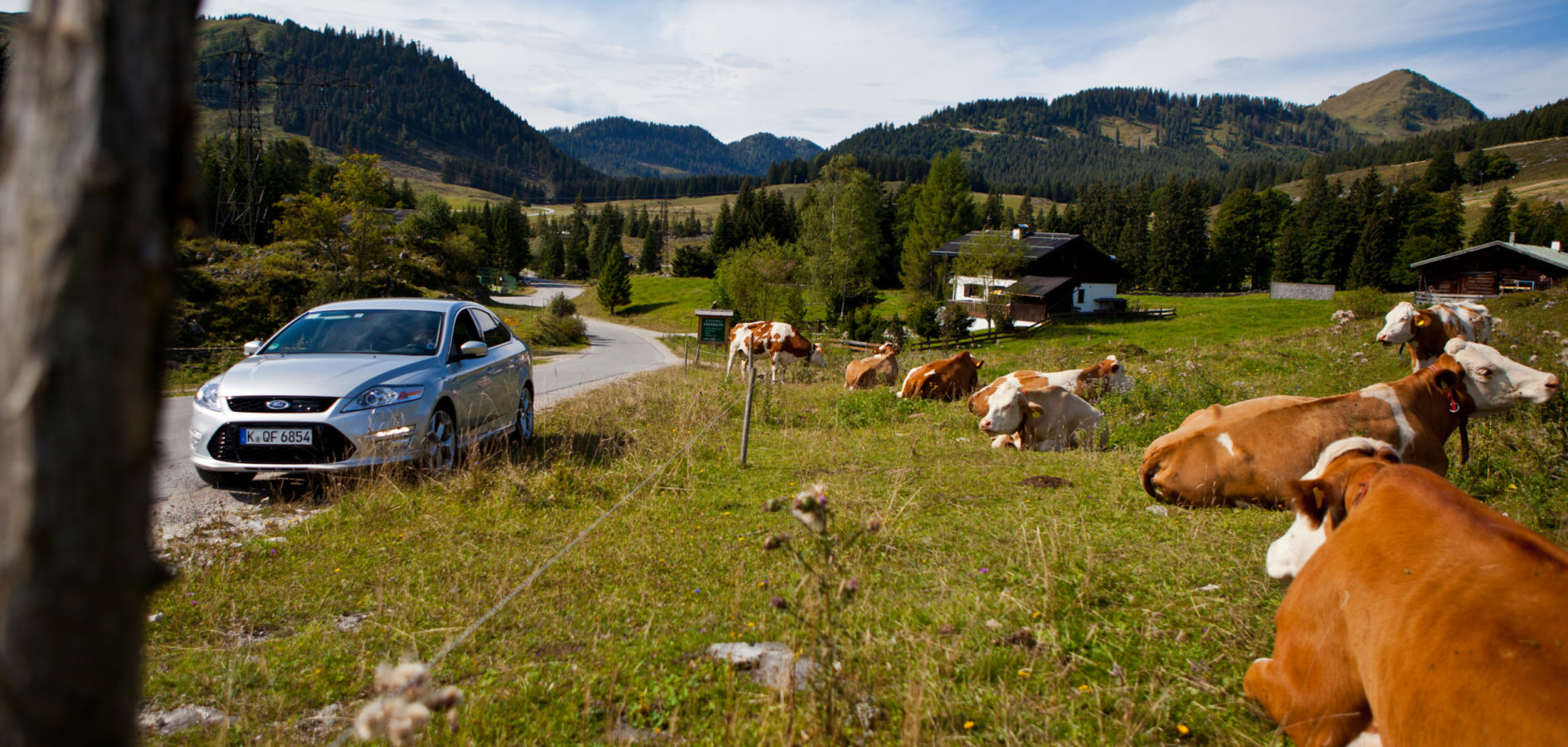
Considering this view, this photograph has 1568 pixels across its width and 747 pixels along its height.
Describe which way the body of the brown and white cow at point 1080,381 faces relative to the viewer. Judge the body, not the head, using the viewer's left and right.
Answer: facing to the right of the viewer

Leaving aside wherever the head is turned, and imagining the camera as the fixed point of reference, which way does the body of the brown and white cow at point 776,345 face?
to the viewer's right

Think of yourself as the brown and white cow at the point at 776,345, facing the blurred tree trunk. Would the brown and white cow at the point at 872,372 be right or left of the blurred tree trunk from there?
left

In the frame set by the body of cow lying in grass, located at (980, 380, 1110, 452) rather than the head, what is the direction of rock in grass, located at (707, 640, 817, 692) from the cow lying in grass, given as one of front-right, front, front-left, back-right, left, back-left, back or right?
front-left

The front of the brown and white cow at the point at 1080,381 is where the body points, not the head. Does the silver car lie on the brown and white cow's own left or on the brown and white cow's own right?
on the brown and white cow's own right

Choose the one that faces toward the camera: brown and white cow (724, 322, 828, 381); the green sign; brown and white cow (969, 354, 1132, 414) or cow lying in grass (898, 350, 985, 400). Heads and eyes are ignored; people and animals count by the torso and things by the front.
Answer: the green sign

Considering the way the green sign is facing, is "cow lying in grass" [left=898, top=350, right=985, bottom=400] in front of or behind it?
in front

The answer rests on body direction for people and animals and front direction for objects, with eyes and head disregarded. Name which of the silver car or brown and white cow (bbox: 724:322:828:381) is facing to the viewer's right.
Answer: the brown and white cow

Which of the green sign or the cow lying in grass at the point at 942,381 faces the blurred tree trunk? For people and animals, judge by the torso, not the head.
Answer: the green sign

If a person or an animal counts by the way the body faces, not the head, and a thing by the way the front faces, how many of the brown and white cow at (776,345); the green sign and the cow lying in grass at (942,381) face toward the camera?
1

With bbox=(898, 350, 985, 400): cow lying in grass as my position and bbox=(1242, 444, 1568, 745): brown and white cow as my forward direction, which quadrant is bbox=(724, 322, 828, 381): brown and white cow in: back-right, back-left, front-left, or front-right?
back-right
